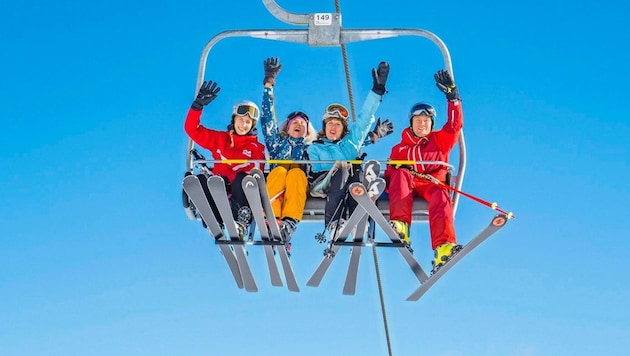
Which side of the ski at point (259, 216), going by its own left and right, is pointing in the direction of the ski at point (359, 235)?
left

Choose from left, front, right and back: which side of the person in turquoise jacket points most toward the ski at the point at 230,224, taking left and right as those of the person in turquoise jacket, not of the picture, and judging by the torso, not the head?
right

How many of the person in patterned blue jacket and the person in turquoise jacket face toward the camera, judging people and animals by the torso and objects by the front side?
2

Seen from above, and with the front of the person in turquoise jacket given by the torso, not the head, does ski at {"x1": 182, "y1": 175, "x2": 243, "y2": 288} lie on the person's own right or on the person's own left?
on the person's own right

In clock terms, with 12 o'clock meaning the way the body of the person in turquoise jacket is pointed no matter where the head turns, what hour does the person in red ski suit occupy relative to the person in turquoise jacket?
The person in red ski suit is roughly at 9 o'clock from the person in turquoise jacket.

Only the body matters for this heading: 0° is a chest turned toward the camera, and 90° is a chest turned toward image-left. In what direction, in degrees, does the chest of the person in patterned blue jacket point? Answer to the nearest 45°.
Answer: approximately 0°

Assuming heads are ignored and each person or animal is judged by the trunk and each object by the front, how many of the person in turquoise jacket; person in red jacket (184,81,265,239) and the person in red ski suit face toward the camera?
3
